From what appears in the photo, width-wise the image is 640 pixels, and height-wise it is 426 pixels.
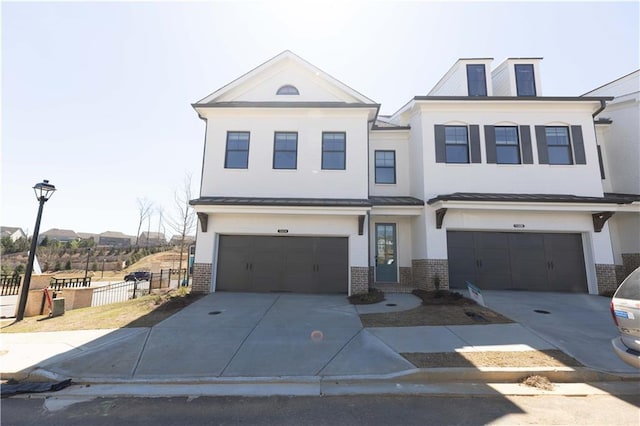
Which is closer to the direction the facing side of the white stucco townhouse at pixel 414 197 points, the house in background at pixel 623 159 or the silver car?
the silver car

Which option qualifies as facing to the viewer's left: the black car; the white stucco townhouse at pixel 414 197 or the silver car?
the black car

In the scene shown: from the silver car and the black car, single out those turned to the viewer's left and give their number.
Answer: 1

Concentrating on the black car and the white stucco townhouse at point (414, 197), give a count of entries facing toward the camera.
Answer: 1

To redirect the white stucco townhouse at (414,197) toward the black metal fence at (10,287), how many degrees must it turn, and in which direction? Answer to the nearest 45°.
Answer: approximately 90° to its right

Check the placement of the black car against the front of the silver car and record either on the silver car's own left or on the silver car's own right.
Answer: on the silver car's own left

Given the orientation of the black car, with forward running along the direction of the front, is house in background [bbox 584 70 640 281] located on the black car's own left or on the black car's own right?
on the black car's own left

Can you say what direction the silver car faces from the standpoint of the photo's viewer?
facing away from the viewer and to the right of the viewer

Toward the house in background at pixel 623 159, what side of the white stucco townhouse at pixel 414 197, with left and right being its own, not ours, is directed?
left

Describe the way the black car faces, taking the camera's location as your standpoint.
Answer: facing to the left of the viewer

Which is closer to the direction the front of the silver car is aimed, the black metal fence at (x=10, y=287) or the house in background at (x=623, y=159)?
the house in background
